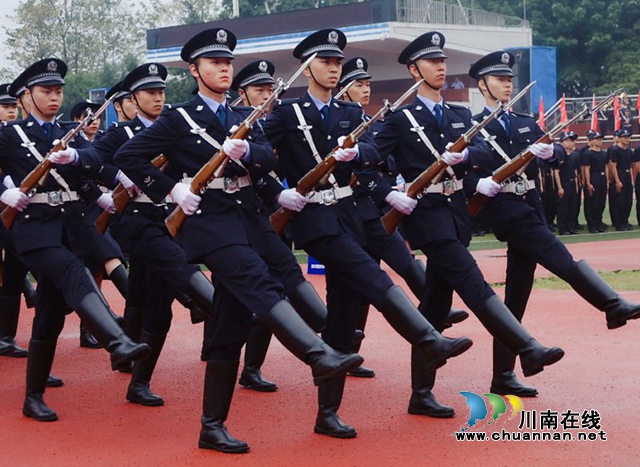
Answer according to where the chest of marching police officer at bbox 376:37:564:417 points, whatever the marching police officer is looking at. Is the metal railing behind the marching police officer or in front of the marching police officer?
behind

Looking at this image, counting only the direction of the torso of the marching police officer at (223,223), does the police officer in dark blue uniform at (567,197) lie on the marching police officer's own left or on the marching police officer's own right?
on the marching police officer's own left
